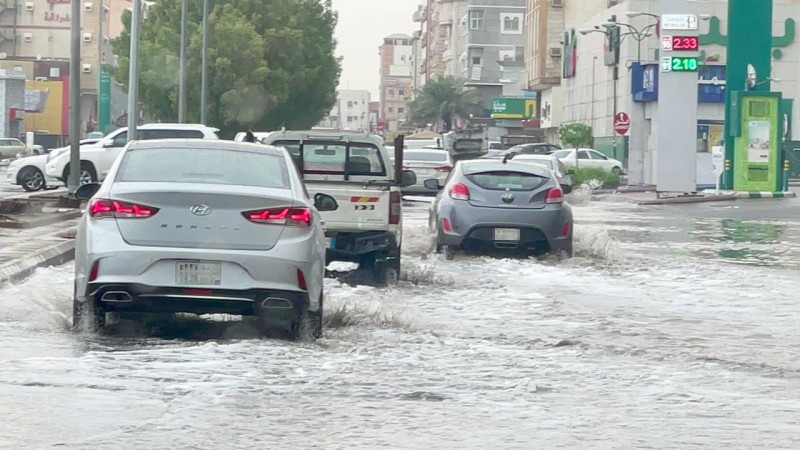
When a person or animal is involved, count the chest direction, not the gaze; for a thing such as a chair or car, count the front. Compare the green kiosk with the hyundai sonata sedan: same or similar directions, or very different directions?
very different directions

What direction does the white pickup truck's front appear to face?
away from the camera

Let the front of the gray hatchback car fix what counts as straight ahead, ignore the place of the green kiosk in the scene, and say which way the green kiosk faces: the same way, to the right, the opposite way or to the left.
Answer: the opposite way

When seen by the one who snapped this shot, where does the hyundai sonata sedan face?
facing away from the viewer

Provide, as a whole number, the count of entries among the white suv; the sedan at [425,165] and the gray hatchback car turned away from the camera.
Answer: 2

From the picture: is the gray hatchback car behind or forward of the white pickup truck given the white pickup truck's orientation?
forward

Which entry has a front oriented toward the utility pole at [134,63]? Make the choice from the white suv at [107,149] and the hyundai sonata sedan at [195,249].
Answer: the hyundai sonata sedan

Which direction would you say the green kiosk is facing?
toward the camera

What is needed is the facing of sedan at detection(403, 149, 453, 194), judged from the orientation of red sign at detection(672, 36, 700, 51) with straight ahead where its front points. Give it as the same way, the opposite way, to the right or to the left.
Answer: the opposite way

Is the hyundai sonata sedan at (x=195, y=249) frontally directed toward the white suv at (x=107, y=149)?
yes

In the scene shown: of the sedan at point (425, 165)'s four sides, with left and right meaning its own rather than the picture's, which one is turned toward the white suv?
left

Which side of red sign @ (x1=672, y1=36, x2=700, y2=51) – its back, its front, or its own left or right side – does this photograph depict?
front

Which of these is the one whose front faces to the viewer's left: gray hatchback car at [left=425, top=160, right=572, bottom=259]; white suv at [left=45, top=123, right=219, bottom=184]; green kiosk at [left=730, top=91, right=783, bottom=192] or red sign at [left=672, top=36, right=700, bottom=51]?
the white suv

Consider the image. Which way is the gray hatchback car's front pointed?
away from the camera

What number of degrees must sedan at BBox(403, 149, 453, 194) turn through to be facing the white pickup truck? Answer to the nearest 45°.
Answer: approximately 180°
